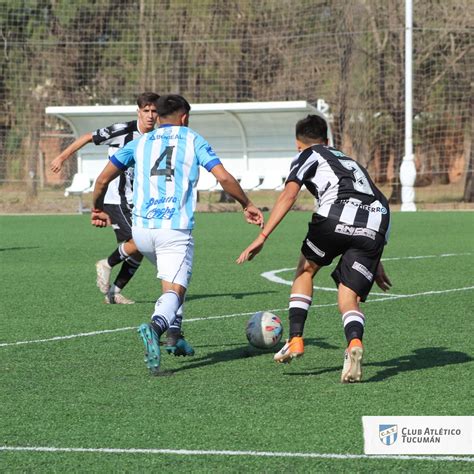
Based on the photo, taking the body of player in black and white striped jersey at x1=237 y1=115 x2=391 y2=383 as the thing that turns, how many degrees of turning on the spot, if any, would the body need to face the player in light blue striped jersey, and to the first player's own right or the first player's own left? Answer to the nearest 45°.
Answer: approximately 45° to the first player's own left

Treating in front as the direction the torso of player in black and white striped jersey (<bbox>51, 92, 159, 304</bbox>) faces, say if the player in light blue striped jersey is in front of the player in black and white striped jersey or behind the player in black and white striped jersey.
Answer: in front

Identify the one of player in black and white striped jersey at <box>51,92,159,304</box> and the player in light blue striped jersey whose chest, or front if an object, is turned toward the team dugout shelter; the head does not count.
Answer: the player in light blue striped jersey

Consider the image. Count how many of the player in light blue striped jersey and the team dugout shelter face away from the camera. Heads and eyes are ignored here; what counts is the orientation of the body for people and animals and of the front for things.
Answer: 1

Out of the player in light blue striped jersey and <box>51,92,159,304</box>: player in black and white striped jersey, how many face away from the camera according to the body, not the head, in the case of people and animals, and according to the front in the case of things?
1

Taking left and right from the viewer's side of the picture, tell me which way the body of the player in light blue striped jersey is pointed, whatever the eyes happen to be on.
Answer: facing away from the viewer

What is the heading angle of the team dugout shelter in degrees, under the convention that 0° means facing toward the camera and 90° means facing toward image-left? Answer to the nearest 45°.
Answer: approximately 45°

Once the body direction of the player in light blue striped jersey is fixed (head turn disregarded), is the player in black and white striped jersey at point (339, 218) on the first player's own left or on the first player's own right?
on the first player's own right

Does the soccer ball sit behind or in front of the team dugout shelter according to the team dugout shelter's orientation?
in front

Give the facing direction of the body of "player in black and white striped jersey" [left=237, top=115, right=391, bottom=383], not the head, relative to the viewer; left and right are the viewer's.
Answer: facing away from the viewer and to the left of the viewer

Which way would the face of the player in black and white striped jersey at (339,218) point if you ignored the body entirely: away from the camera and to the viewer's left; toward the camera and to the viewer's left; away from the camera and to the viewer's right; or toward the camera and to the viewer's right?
away from the camera and to the viewer's left
